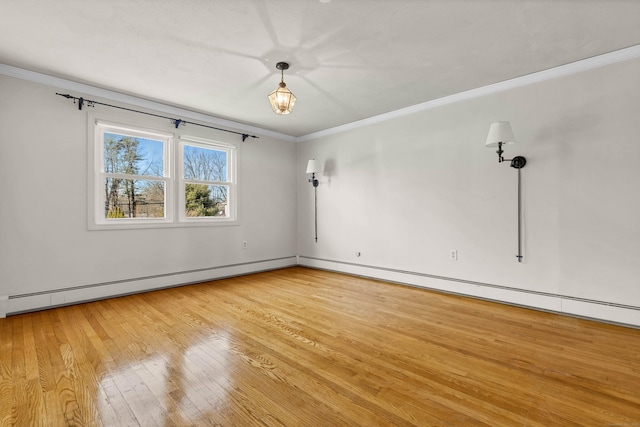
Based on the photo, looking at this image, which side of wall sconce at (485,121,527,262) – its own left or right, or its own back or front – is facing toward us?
front

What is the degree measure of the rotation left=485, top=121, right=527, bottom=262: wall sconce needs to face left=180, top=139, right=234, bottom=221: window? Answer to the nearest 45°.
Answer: approximately 90° to its right

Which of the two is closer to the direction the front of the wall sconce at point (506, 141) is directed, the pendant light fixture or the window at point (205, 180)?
the pendant light fixture

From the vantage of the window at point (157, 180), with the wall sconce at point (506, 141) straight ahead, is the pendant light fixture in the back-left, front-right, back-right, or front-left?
front-right

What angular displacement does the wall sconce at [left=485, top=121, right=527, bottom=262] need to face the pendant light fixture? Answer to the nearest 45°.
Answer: approximately 45° to its right

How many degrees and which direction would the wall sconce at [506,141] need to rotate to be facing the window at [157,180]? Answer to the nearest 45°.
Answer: approximately 90° to its right

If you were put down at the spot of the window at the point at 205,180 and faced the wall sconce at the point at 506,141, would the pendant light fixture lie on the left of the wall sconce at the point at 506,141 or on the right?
right
